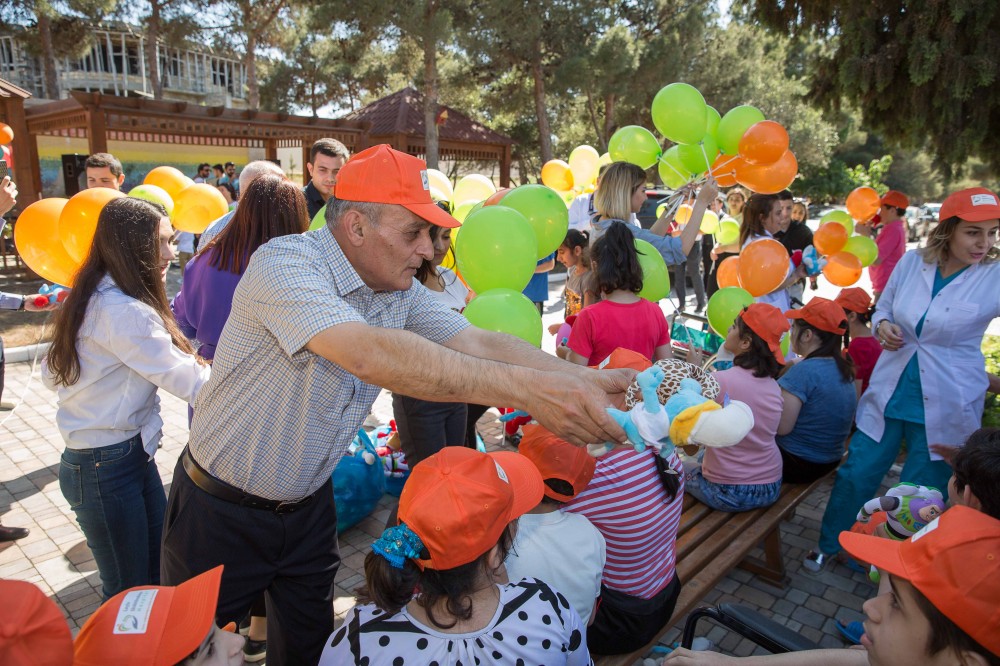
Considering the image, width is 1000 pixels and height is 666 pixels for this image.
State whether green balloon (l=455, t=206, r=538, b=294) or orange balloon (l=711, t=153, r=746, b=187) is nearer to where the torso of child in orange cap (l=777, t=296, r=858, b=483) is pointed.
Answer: the orange balloon

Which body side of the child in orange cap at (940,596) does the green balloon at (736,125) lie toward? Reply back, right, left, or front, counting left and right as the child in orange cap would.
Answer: right

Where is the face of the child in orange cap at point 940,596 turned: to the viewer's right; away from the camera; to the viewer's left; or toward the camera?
to the viewer's left

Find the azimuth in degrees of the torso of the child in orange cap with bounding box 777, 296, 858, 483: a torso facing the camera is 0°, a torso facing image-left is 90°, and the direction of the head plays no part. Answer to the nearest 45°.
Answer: approximately 135°

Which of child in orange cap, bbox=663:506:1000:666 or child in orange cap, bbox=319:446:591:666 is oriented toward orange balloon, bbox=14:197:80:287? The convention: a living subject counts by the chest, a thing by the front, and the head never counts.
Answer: child in orange cap, bbox=663:506:1000:666

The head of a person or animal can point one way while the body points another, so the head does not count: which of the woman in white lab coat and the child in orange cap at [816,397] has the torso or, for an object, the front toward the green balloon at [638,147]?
the child in orange cap

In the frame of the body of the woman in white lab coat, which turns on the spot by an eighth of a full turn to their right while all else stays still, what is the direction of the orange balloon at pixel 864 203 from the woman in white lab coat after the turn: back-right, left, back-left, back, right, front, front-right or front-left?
back-right

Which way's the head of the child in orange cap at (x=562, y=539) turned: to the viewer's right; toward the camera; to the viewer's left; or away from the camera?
away from the camera

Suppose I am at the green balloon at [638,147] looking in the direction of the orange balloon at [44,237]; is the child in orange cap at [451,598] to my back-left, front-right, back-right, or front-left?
front-left

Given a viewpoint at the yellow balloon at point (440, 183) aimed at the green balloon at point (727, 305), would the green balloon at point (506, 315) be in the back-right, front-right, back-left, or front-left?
front-right

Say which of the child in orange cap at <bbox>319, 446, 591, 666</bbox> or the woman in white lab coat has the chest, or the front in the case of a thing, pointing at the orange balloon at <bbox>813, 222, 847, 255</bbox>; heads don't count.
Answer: the child in orange cap

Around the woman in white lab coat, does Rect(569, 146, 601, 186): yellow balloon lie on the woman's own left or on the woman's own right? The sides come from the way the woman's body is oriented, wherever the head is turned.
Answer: on the woman's own right

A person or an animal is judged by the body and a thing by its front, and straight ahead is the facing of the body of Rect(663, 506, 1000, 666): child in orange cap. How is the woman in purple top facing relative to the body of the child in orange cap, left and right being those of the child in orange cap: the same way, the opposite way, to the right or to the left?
to the right

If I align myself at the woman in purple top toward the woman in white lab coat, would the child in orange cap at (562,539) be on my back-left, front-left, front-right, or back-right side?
front-right

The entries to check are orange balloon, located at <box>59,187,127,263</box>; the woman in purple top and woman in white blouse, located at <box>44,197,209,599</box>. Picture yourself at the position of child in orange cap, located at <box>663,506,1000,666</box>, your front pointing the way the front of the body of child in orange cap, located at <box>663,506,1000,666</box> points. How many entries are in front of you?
3

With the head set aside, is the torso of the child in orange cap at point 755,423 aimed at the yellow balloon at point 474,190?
yes

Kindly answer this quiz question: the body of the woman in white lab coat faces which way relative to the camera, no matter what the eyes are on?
toward the camera
